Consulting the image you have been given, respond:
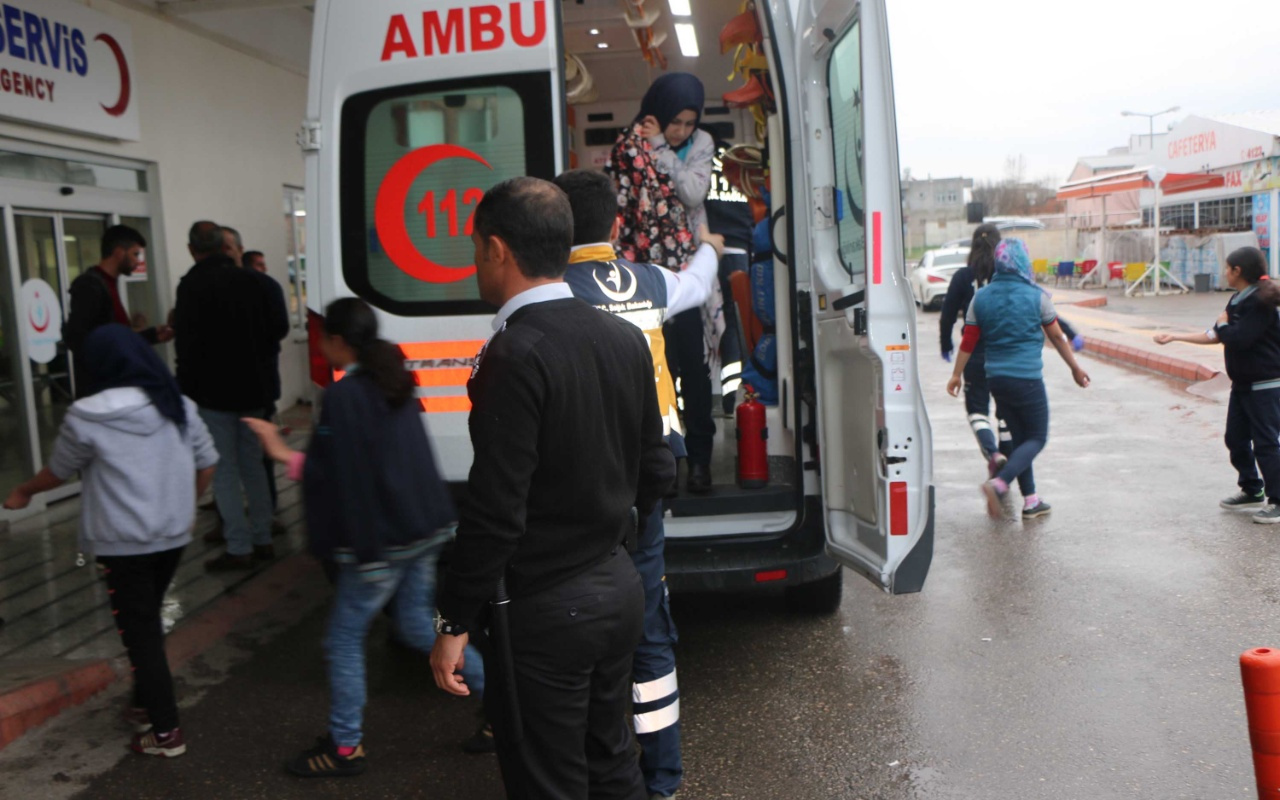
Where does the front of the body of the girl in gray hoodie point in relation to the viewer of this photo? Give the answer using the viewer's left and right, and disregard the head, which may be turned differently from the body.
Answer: facing away from the viewer and to the left of the viewer

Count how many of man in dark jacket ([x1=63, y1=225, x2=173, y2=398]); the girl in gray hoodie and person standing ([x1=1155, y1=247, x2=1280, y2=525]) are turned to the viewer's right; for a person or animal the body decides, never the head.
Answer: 1

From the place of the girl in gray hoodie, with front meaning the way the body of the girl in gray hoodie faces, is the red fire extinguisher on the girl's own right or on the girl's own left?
on the girl's own right

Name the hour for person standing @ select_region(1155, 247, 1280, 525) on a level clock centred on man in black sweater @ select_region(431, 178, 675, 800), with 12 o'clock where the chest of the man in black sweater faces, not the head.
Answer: The person standing is roughly at 3 o'clock from the man in black sweater.

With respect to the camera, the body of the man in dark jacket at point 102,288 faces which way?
to the viewer's right

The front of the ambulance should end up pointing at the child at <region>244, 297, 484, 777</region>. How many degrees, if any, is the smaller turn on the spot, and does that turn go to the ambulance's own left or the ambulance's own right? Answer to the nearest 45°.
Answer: approximately 135° to the ambulance's own left

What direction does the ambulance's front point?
away from the camera

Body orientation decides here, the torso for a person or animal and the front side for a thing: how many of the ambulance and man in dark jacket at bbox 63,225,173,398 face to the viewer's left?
0

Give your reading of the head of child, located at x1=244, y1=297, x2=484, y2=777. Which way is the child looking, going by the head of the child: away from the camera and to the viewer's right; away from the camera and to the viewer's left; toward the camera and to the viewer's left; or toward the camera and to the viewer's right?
away from the camera and to the viewer's left

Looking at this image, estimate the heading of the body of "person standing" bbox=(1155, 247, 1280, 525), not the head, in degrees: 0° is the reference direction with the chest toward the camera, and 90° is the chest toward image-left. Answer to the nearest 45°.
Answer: approximately 90°
